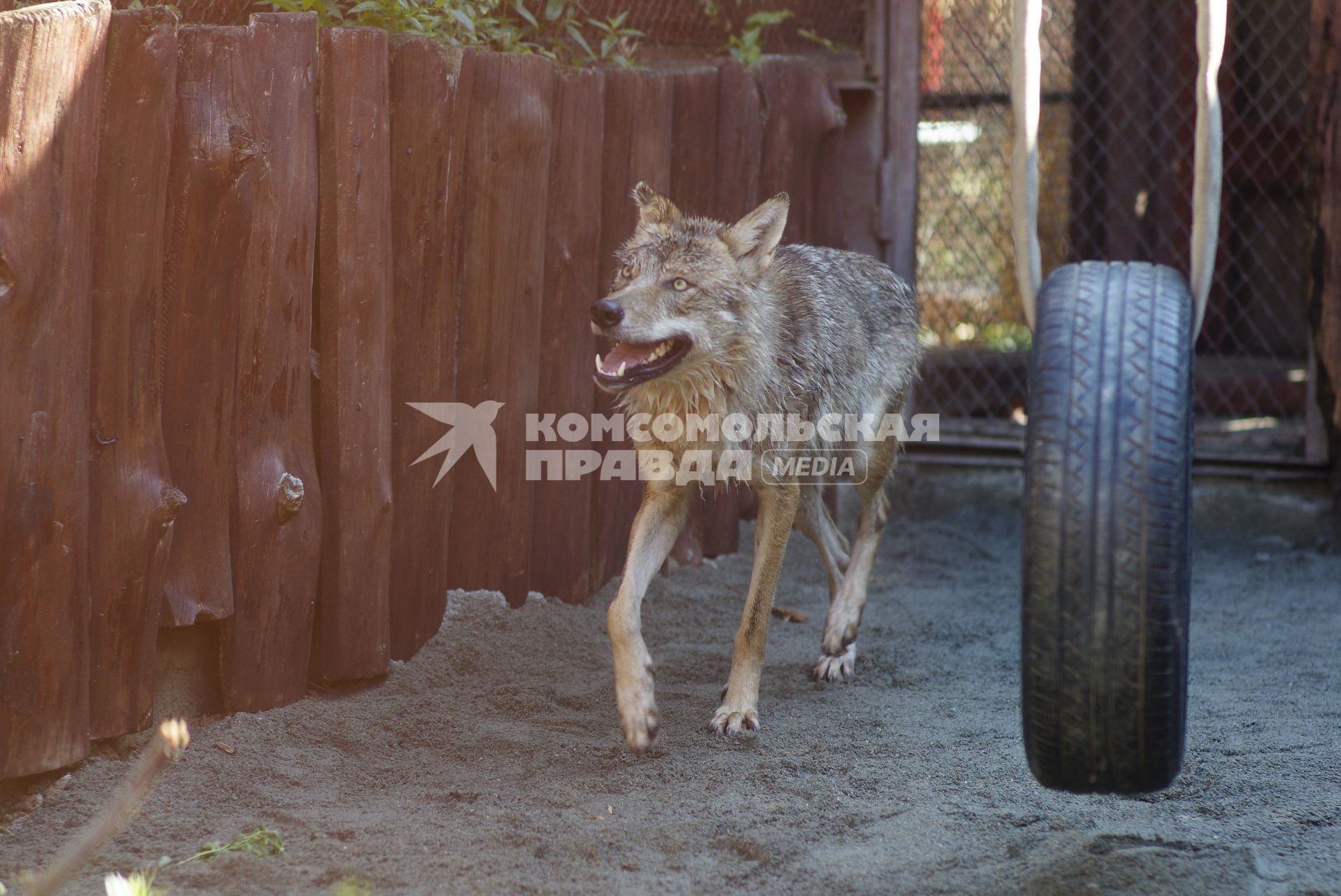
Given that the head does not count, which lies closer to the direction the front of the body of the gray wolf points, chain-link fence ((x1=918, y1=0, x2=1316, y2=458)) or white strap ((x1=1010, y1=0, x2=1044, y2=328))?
the white strap

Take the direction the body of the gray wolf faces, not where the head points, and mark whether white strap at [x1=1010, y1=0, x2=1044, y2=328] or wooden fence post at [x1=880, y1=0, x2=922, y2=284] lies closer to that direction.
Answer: the white strap

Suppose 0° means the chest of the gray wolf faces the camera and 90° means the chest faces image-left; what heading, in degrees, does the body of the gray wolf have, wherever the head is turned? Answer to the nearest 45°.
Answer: approximately 45°

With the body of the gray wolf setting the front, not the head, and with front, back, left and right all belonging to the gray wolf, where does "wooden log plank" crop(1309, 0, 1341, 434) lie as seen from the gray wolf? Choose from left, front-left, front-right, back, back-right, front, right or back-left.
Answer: back

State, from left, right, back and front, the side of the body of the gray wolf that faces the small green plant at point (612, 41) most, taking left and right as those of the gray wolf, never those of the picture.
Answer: right

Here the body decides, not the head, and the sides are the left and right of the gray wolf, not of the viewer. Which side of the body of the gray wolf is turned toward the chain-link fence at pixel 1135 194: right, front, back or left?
back

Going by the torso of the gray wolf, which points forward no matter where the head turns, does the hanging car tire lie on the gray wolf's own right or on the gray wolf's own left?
on the gray wolf's own left

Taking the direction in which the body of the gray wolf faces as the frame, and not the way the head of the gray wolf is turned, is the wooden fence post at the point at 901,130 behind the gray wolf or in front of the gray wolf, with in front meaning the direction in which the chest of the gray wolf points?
behind

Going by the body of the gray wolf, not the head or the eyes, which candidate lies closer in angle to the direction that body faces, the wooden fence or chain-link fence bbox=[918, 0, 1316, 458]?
the wooden fence
